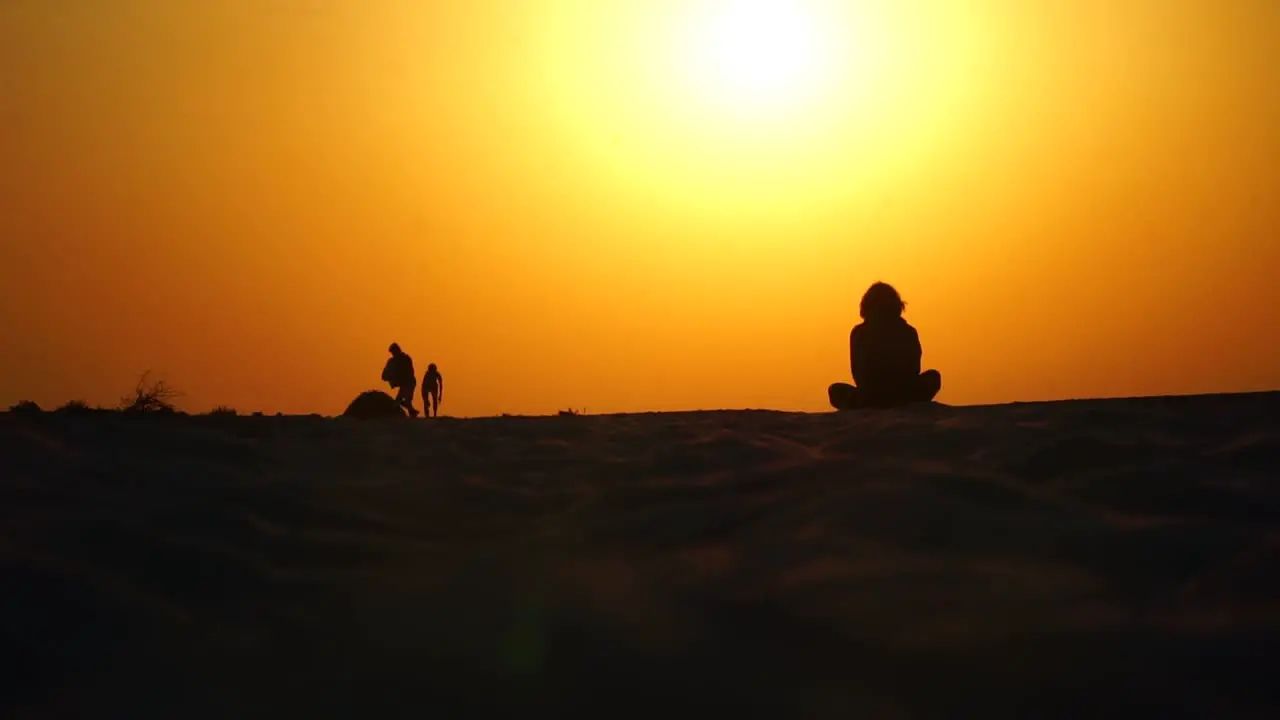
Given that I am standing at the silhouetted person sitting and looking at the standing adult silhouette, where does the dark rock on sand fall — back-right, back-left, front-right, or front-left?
front-left

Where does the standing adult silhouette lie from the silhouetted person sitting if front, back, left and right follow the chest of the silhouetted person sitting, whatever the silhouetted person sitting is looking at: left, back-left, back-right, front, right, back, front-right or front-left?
front-left

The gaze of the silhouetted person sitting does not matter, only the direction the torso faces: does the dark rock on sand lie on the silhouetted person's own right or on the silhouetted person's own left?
on the silhouetted person's own left

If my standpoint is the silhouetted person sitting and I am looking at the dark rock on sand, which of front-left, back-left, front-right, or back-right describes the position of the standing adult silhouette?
front-right

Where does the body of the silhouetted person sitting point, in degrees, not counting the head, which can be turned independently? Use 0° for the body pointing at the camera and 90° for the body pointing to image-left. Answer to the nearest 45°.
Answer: approximately 180°
